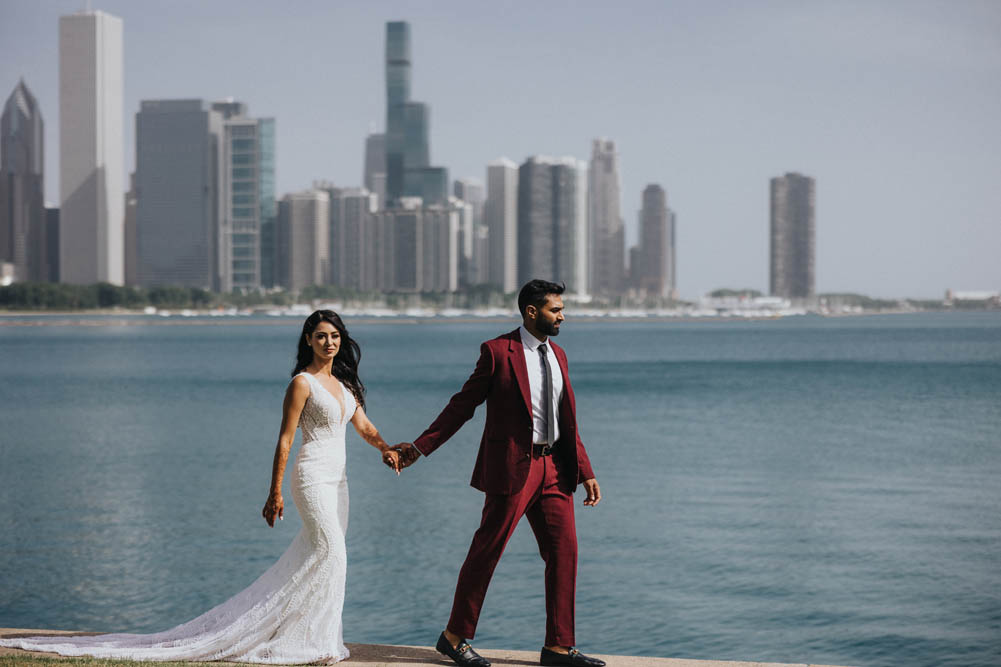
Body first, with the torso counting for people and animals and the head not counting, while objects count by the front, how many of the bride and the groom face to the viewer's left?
0

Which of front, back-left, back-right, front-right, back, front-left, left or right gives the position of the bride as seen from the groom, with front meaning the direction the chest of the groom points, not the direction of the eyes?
back-right

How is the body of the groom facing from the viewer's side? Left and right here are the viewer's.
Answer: facing the viewer and to the right of the viewer

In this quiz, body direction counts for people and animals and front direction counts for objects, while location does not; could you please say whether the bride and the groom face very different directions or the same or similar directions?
same or similar directions

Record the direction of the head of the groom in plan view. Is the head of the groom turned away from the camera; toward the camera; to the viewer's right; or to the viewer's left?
to the viewer's right

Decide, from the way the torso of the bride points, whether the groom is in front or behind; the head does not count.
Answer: in front

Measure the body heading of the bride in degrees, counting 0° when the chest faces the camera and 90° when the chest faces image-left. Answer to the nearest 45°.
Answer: approximately 315°
